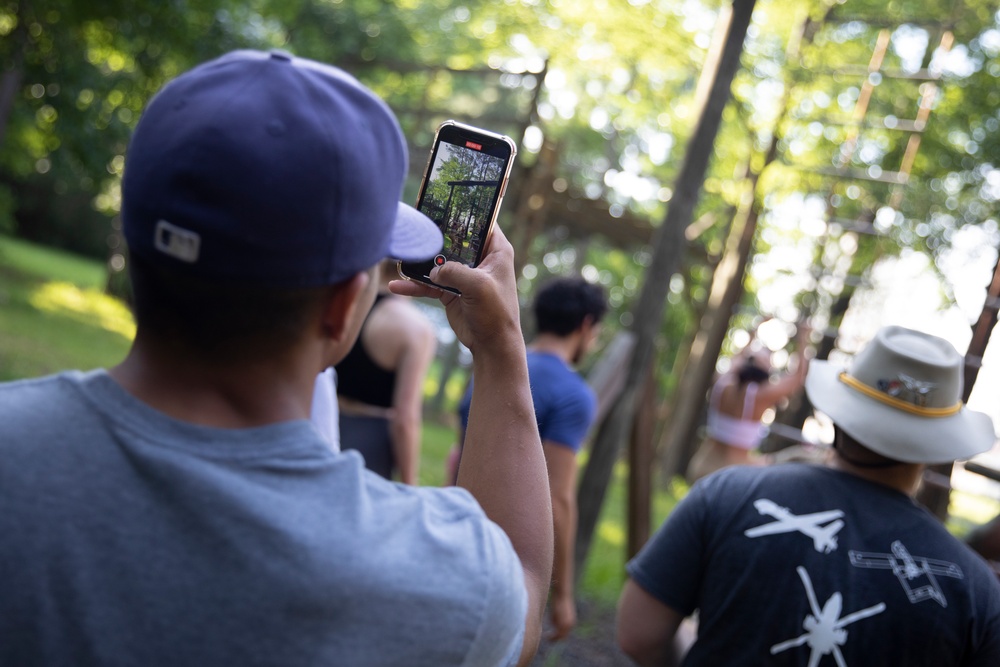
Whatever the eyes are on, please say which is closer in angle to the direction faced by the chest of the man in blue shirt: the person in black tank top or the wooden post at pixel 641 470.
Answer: the wooden post

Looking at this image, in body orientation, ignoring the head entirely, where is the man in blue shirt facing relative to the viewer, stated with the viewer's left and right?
facing away from the viewer and to the right of the viewer

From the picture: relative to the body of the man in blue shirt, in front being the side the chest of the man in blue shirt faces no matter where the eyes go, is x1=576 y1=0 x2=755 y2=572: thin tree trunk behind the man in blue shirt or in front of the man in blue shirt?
in front

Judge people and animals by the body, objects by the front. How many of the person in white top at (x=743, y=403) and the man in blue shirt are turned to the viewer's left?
0
